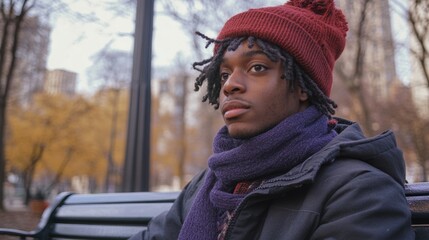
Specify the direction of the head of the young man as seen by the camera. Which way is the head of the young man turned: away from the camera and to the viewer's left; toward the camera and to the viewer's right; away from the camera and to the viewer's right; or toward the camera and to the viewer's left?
toward the camera and to the viewer's left

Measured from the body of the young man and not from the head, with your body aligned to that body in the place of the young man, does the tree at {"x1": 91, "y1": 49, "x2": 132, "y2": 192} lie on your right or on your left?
on your right

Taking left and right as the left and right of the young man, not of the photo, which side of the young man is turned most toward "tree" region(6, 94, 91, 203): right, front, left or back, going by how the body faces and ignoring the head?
right

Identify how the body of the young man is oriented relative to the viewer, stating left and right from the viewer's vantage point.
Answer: facing the viewer and to the left of the viewer
